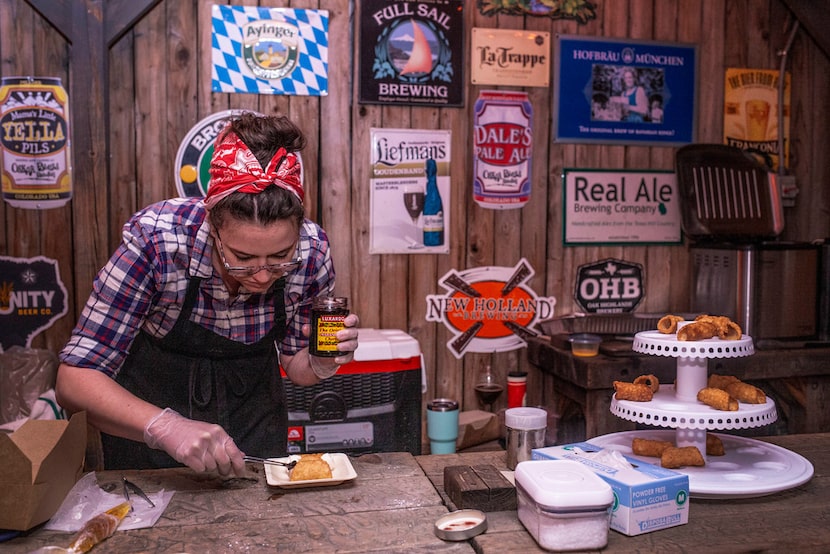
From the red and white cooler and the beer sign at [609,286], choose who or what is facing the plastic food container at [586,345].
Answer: the beer sign

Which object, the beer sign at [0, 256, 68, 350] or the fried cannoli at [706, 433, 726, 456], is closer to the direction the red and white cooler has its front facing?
the fried cannoli

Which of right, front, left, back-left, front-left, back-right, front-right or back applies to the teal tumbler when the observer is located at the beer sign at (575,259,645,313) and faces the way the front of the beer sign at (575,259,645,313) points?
front-right

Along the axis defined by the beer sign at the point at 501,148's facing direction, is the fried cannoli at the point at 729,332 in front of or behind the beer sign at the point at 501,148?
in front

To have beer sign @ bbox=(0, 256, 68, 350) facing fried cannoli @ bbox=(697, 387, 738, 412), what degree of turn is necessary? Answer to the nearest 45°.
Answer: approximately 45° to its left

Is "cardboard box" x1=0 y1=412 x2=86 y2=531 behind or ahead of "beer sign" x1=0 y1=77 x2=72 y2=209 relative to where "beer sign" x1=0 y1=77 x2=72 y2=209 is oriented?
ahead

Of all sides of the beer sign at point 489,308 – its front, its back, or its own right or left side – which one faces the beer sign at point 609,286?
left
